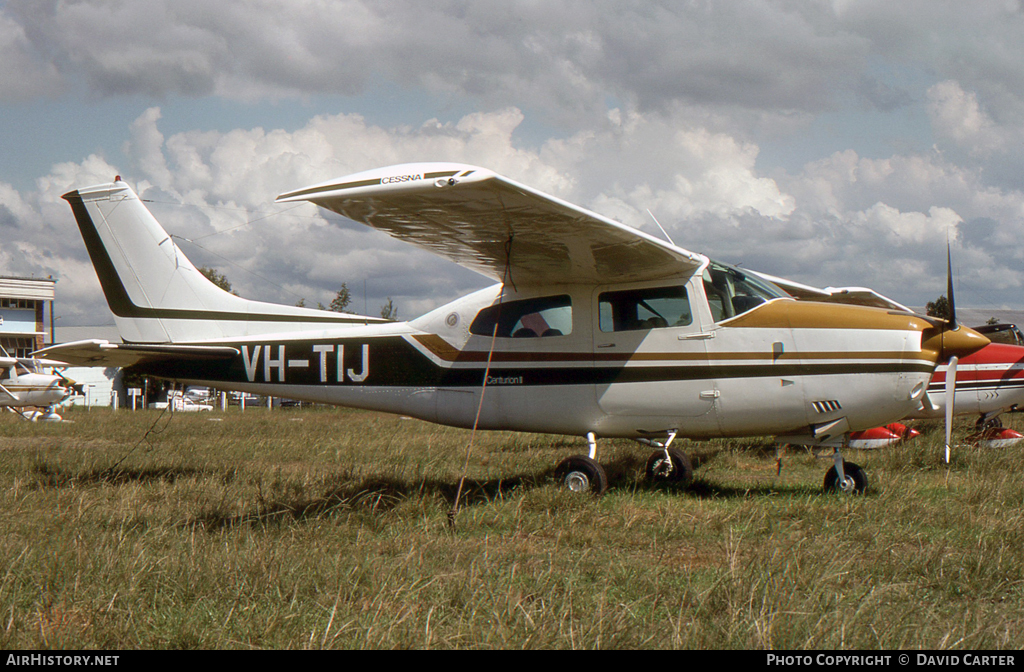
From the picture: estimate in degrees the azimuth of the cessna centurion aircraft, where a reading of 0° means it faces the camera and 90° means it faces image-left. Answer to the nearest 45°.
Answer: approximately 270°

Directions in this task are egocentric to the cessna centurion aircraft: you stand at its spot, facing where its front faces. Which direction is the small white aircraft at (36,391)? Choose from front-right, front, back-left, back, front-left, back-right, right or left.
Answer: back-left
